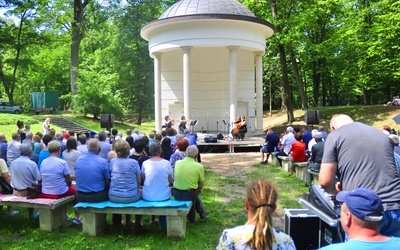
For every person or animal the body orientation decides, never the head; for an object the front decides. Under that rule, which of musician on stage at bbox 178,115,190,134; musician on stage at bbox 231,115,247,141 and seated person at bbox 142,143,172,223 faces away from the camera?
the seated person

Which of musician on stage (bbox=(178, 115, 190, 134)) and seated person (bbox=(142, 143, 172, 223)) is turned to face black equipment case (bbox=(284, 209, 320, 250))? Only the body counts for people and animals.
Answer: the musician on stage

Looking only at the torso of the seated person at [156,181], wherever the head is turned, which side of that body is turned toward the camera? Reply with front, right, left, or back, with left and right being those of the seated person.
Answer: back

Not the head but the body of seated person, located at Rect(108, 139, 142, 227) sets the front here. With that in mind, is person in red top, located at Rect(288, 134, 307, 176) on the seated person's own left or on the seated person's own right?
on the seated person's own right

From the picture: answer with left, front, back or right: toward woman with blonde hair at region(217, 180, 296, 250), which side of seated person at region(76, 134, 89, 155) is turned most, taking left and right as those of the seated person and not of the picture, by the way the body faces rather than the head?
back

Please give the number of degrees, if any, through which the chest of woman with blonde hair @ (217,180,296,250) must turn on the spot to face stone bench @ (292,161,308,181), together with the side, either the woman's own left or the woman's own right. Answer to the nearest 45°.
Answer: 0° — they already face it

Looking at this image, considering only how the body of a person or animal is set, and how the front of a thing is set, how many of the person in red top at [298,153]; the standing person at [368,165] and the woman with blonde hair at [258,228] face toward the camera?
0

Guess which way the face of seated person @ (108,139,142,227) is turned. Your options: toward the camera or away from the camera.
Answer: away from the camera

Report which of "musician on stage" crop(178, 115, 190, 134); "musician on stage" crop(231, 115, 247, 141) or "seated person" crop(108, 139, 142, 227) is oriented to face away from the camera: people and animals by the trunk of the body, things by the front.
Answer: the seated person

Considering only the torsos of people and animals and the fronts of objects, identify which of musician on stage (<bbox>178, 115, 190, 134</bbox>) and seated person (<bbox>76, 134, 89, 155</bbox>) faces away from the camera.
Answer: the seated person

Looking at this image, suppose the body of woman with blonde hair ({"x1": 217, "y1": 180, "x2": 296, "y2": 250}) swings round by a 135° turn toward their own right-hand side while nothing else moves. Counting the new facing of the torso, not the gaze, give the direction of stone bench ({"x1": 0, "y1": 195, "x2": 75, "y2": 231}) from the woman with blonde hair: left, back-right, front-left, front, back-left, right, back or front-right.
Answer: back

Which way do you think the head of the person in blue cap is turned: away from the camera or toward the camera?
away from the camera

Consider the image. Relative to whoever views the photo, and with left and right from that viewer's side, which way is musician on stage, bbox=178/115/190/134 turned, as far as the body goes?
facing the viewer

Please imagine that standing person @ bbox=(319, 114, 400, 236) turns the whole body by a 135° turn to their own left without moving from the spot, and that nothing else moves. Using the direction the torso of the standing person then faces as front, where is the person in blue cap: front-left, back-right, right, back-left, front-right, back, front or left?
front

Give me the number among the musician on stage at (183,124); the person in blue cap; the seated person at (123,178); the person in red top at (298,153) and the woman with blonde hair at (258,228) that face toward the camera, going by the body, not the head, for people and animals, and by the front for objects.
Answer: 1

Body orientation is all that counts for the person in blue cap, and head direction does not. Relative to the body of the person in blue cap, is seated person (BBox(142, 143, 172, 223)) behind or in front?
in front

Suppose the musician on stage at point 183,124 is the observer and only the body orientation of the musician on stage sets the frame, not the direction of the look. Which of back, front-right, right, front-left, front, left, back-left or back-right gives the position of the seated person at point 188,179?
front

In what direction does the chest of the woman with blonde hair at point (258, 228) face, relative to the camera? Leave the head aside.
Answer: away from the camera
